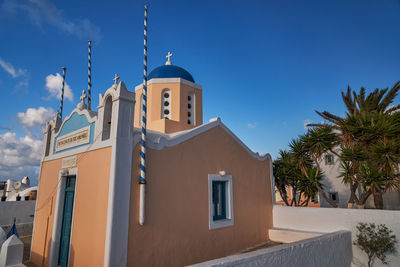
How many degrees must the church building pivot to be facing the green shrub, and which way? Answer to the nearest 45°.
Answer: approximately 135° to its left

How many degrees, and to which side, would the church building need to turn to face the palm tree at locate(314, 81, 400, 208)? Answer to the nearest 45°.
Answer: approximately 135° to its left

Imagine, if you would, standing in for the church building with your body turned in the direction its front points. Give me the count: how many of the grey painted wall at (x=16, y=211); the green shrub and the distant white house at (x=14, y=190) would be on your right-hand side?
2

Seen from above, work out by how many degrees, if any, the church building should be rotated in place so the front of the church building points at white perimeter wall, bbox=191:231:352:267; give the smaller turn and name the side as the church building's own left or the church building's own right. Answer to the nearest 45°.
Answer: approximately 90° to the church building's own left

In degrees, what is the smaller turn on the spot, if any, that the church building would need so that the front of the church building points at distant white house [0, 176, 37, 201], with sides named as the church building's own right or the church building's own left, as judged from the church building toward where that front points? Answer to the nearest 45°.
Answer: approximately 90° to the church building's own right

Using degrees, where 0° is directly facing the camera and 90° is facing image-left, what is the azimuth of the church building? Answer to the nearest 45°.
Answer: approximately 45°

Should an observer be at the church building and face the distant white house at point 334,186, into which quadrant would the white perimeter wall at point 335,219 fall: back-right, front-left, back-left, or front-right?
front-right

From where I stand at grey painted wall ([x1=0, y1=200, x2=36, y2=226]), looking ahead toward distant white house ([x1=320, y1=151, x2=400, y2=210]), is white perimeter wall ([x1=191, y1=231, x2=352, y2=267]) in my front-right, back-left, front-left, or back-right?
front-right

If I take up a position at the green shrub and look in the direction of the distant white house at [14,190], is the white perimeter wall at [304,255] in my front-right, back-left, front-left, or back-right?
front-left

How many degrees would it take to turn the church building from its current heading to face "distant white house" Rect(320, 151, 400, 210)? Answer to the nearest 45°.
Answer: approximately 180°
